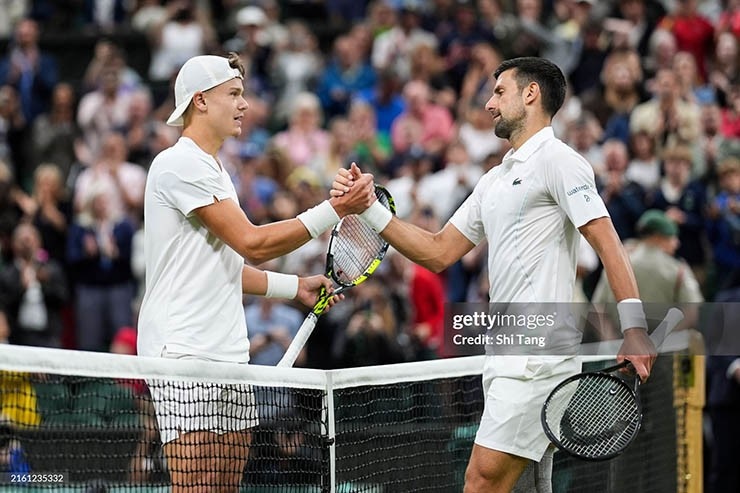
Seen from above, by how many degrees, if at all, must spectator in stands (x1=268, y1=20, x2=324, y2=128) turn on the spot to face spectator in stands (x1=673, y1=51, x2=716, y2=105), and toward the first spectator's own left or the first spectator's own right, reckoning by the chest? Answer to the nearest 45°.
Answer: approximately 45° to the first spectator's own left

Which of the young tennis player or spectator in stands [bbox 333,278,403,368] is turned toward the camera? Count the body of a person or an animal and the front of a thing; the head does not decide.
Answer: the spectator in stands

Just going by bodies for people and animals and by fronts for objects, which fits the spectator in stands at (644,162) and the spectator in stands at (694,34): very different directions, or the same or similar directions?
same or similar directions

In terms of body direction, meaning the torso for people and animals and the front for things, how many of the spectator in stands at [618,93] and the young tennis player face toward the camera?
1

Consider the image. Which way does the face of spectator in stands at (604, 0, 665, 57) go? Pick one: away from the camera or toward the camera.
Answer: toward the camera

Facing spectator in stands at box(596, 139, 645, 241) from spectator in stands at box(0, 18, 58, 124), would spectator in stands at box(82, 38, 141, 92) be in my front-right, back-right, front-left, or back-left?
front-left

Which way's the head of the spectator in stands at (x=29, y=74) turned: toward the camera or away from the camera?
toward the camera

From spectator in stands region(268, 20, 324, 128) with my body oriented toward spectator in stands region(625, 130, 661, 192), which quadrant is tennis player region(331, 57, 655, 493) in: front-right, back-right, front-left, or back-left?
front-right

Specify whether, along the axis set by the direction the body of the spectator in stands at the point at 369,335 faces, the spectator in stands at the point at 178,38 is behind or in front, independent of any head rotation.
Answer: behind

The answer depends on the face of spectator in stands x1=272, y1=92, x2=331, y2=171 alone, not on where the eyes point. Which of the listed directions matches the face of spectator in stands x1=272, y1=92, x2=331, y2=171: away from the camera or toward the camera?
toward the camera

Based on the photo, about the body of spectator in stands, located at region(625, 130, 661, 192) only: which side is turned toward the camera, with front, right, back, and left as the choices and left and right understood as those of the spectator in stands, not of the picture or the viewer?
front

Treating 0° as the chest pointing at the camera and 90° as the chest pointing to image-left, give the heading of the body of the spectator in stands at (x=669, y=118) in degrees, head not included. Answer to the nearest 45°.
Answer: approximately 0°

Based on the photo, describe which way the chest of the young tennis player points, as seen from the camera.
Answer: to the viewer's right

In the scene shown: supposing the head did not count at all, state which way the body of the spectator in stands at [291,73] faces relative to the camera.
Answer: toward the camera
